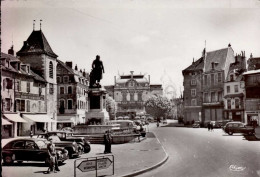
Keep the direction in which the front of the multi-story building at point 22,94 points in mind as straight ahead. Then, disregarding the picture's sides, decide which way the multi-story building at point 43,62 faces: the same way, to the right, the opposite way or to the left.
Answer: the same way

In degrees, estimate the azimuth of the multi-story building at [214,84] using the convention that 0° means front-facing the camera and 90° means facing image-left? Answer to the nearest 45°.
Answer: approximately 45°

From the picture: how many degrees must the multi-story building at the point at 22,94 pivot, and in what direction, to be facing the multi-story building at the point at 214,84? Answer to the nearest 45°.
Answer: approximately 90° to its left

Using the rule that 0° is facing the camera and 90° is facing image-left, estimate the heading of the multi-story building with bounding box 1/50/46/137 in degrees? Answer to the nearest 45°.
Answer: approximately 315°

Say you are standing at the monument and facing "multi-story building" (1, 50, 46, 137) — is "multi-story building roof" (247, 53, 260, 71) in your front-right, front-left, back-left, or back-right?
back-left

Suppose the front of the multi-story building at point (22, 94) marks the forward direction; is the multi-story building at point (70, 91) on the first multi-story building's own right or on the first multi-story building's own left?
on the first multi-story building's own left
